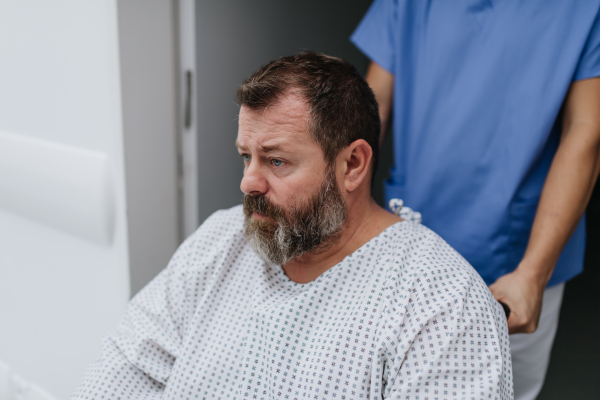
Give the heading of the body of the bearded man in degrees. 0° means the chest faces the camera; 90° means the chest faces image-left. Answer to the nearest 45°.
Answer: approximately 45°

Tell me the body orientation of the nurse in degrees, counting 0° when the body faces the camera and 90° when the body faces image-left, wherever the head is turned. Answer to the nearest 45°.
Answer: approximately 45°
